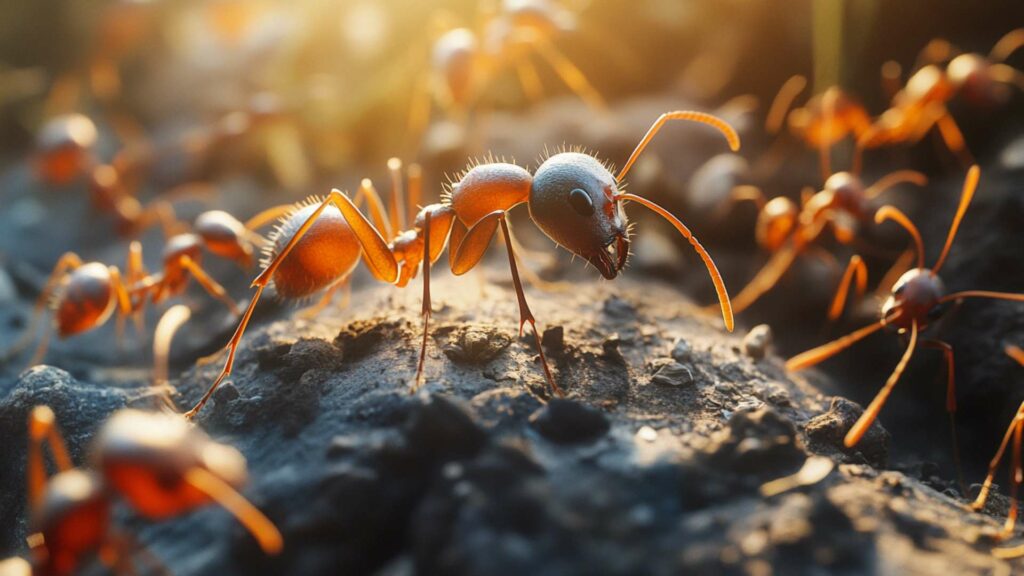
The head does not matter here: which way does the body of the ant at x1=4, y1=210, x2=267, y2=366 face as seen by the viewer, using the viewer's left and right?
facing to the right of the viewer

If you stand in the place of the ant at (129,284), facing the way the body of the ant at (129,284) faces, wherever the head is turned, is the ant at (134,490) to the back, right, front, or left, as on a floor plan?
right

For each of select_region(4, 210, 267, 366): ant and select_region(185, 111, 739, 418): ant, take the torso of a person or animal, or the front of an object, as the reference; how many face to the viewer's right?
2

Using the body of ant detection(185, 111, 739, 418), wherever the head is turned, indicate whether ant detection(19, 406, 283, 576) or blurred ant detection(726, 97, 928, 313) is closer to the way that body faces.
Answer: the blurred ant

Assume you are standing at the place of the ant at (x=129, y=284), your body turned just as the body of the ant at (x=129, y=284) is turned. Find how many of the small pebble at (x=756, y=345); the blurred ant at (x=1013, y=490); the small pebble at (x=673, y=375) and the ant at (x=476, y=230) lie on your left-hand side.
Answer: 0

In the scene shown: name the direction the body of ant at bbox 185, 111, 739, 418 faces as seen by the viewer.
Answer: to the viewer's right

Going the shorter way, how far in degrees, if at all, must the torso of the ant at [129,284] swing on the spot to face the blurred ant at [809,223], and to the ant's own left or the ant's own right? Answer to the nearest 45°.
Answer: approximately 45° to the ant's own right

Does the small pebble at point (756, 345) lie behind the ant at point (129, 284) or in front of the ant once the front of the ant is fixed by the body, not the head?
in front

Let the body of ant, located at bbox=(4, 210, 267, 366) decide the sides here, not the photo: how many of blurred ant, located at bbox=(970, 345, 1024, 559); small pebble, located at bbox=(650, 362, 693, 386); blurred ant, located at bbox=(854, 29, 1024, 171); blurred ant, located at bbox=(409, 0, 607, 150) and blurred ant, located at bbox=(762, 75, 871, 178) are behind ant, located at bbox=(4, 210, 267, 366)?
0

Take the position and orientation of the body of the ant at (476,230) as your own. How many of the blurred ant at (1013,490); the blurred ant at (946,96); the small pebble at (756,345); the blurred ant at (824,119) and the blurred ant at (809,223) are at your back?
0

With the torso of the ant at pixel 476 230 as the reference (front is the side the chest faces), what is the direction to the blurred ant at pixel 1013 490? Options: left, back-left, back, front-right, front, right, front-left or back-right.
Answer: front

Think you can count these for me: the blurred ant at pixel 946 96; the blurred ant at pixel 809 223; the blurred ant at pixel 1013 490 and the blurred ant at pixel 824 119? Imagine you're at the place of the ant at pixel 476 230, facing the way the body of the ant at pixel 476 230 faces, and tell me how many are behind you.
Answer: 0

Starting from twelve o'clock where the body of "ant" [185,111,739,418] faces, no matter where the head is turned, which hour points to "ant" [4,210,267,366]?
"ant" [4,210,267,366] is roughly at 7 o'clock from "ant" [185,111,739,418].

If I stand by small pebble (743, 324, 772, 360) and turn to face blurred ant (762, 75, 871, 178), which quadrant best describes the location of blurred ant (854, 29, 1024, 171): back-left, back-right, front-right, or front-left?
front-right

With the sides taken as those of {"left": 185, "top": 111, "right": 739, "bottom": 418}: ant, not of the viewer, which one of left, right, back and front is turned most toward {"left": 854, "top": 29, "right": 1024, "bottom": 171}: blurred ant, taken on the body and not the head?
front
